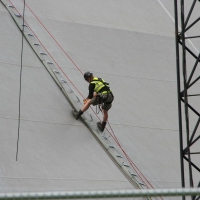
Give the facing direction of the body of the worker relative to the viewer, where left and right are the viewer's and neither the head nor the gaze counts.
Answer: facing away from the viewer and to the left of the viewer

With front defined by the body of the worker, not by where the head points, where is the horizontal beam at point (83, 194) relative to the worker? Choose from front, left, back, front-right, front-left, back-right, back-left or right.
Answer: back-left
